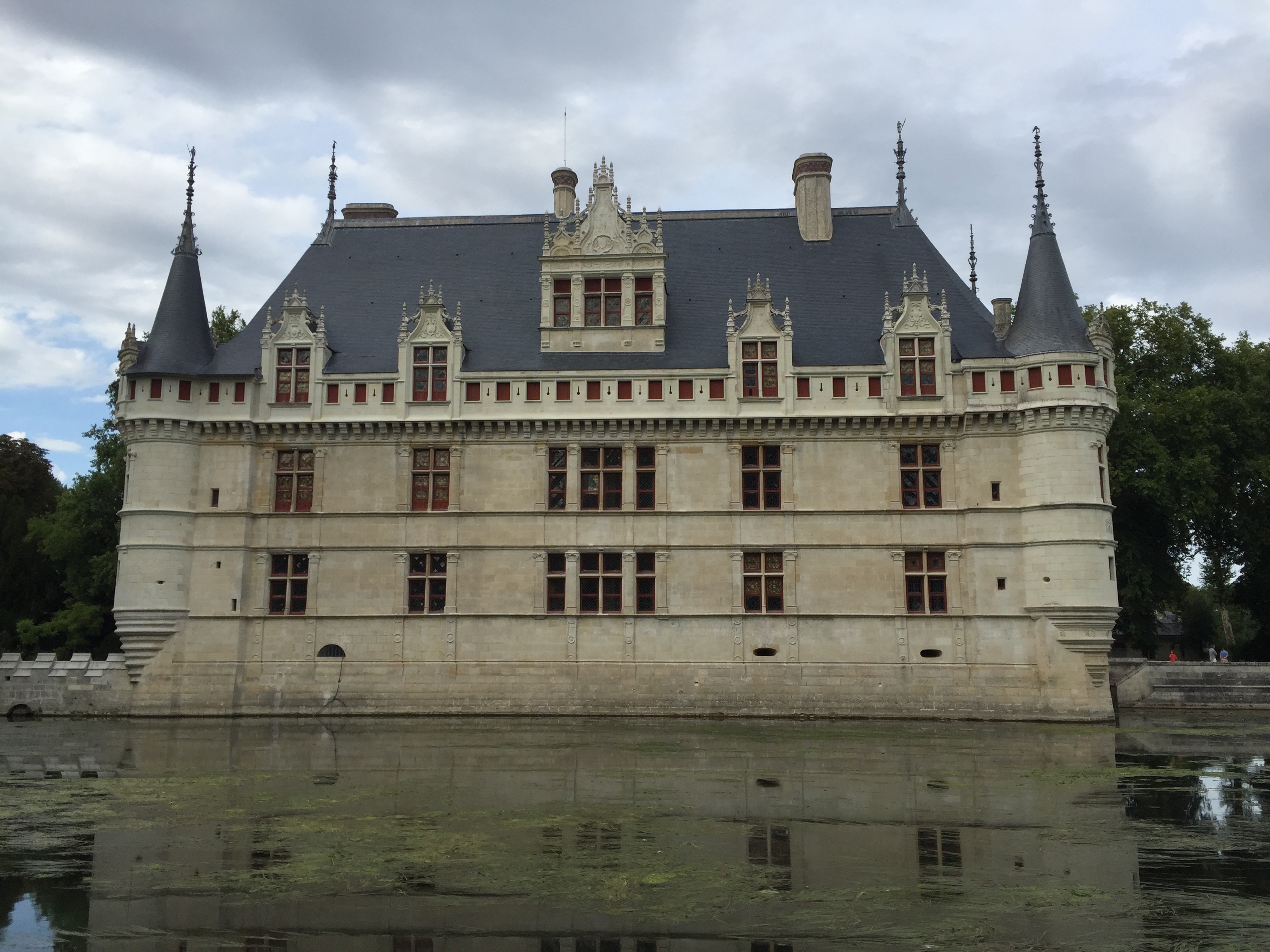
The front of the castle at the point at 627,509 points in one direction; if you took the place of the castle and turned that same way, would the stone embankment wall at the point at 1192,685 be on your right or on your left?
on your left

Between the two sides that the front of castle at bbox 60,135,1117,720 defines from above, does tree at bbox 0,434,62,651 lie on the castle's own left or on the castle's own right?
on the castle's own right

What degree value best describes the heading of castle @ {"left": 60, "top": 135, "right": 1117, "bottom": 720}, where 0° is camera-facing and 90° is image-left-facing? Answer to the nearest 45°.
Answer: approximately 0°

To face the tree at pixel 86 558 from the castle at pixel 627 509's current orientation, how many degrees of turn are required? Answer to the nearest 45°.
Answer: approximately 135° to its right

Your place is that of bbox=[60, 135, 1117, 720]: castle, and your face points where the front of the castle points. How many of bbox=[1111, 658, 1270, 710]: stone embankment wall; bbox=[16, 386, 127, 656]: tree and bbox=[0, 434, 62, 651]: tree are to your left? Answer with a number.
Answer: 1
